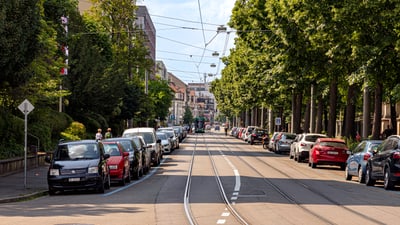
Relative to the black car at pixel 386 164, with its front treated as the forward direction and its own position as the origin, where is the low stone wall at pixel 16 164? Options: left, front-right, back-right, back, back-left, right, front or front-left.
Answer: front-left

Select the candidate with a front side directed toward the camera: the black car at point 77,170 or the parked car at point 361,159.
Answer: the black car

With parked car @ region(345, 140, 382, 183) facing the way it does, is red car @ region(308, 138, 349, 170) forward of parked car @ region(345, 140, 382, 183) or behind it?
forward

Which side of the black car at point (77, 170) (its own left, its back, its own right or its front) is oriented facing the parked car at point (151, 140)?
back

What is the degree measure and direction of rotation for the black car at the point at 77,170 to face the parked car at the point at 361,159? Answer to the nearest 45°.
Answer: approximately 90° to its left

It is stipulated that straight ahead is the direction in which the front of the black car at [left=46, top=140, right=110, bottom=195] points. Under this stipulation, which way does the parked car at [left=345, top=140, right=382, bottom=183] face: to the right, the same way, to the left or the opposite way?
the opposite way

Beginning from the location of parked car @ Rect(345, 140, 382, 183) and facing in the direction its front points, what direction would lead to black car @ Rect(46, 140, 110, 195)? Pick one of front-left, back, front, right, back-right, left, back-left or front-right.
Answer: left

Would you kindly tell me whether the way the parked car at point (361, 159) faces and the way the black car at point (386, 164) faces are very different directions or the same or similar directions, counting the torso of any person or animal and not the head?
same or similar directions

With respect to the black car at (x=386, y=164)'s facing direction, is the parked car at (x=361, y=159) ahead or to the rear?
ahead

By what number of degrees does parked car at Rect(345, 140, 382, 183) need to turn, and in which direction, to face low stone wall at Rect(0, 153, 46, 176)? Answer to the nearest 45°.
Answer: approximately 45° to its left

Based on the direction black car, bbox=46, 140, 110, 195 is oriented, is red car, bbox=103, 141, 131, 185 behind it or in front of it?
behind

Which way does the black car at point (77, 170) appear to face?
toward the camera

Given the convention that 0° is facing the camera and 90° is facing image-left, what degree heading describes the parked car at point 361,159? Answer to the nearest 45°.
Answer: approximately 135°

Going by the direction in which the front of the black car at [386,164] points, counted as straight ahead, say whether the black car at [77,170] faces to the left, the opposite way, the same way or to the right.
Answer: the opposite way
